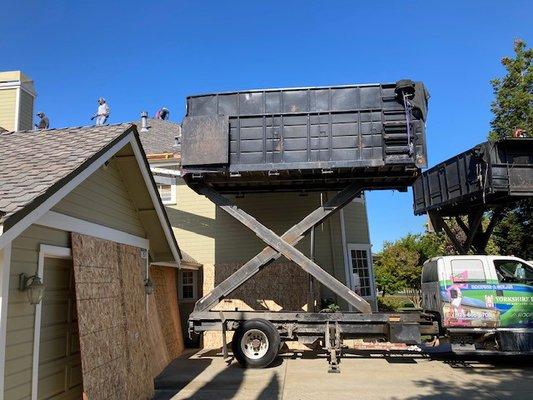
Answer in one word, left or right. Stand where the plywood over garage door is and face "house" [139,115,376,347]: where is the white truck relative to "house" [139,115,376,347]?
right

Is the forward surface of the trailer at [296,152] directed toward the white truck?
yes

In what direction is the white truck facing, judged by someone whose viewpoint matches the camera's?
facing to the right of the viewer

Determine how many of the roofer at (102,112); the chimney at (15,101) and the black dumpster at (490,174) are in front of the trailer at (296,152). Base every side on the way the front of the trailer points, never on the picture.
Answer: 1

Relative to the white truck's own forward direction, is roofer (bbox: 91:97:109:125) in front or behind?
behind

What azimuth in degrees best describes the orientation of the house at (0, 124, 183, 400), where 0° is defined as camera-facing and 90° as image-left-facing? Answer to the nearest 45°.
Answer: approximately 315°

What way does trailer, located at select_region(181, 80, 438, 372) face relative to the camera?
to the viewer's right

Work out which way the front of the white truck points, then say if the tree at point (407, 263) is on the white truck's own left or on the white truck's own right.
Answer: on the white truck's own left

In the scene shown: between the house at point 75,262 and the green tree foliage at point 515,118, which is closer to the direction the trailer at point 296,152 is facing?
the green tree foliage

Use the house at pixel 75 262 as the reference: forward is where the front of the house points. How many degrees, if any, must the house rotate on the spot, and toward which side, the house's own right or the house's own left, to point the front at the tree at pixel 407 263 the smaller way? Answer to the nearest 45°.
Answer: approximately 90° to the house's own left

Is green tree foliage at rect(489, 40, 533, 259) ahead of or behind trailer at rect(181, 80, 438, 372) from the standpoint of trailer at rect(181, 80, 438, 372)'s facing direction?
ahead

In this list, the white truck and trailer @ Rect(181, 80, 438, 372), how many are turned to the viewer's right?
2

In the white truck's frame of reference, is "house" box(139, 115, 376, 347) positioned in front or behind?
behind

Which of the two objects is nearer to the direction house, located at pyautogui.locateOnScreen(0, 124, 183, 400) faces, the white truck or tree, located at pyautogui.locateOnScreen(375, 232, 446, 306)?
the white truck

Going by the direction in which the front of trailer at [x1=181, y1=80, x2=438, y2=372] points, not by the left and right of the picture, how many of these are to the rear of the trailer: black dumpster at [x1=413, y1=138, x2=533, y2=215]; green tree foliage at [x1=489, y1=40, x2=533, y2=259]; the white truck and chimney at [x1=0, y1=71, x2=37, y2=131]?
1

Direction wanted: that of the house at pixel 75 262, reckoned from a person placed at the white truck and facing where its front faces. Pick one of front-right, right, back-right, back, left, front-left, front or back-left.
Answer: back-right
